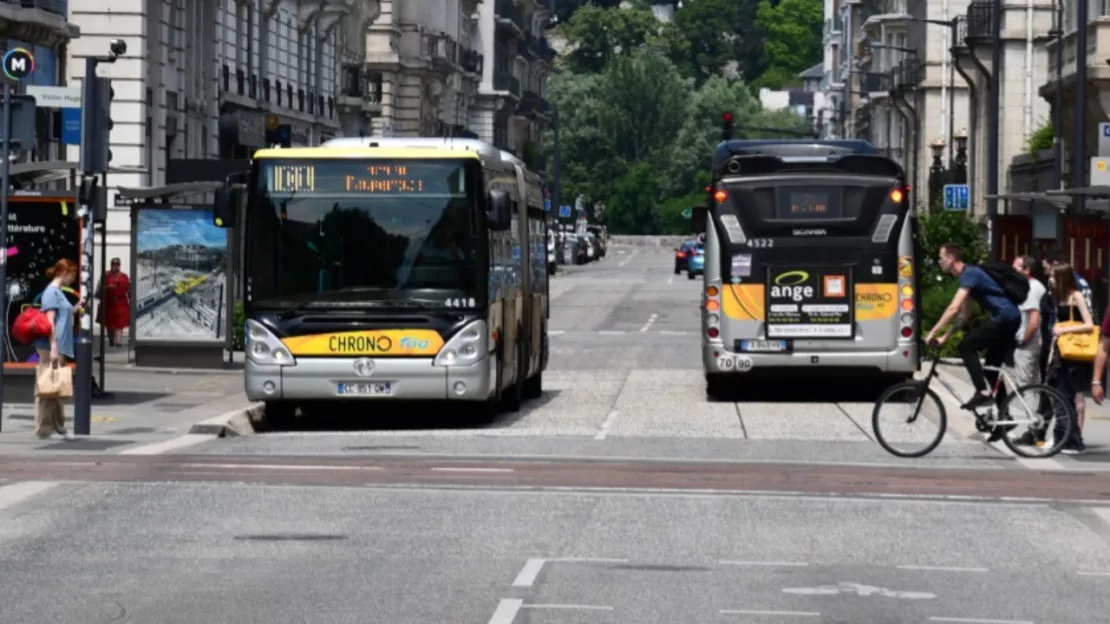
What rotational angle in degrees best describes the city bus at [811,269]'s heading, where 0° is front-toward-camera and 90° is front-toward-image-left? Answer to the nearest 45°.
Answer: approximately 180°

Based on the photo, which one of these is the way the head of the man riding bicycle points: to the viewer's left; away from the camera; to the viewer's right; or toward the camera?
to the viewer's left

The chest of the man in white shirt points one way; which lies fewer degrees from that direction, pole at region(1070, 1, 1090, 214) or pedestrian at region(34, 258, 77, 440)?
the pedestrian

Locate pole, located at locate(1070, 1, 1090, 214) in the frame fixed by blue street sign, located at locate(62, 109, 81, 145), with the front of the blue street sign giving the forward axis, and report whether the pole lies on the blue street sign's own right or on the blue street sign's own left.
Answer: on the blue street sign's own left

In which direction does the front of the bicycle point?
to the viewer's left

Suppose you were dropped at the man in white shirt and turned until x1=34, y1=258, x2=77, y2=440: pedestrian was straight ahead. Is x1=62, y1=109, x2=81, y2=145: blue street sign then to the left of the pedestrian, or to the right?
right

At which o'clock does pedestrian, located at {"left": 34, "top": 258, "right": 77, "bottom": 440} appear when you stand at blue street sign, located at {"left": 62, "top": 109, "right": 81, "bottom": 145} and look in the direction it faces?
The pedestrian is roughly at 12 o'clock from the blue street sign.

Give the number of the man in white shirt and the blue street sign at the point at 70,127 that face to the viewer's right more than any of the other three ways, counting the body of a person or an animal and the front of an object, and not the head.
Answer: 0

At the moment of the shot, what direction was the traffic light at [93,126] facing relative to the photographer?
facing away from the viewer and to the right of the viewer

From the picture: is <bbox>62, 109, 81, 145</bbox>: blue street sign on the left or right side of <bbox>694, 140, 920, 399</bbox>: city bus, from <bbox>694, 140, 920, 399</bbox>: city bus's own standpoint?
on its left
